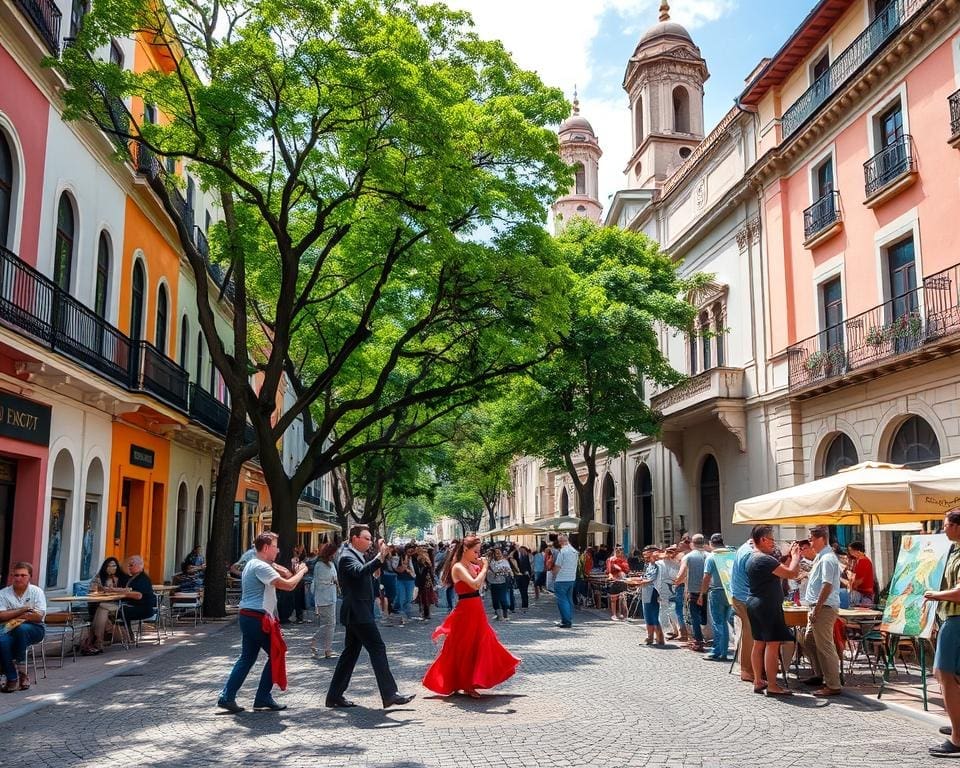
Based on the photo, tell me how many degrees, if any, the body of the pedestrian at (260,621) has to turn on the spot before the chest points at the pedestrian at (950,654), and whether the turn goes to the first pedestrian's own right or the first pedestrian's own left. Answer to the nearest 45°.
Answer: approximately 45° to the first pedestrian's own right

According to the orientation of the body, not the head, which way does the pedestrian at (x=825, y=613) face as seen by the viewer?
to the viewer's left

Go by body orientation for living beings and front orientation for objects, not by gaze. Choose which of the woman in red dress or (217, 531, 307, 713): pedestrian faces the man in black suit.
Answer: the pedestrian

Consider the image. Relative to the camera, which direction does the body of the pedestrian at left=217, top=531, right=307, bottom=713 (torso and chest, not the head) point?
to the viewer's right

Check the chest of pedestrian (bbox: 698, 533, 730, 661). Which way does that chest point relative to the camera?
away from the camera

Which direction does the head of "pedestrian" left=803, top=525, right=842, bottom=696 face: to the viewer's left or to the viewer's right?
to the viewer's left

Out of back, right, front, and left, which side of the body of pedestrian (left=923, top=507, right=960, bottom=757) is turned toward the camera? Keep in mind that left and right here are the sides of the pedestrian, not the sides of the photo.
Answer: left
